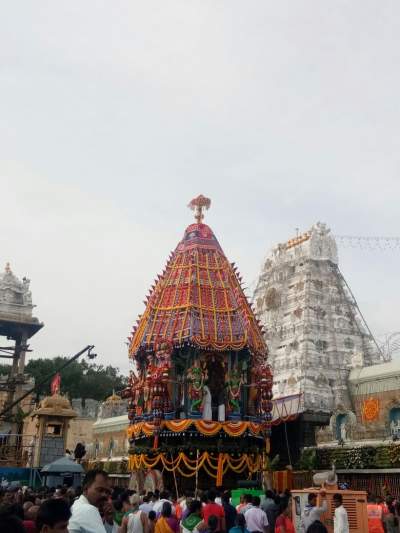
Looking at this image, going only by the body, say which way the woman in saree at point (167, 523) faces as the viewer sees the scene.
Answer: away from the camera

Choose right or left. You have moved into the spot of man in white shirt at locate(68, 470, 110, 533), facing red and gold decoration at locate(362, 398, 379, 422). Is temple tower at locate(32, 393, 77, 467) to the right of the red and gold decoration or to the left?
left

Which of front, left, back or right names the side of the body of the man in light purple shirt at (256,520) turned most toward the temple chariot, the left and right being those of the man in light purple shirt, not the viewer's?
front

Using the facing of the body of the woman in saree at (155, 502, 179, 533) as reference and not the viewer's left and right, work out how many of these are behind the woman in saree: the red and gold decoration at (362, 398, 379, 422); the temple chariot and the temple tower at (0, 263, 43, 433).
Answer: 0

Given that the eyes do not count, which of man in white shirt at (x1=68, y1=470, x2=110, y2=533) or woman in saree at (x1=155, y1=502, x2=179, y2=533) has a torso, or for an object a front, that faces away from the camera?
the woman in saree

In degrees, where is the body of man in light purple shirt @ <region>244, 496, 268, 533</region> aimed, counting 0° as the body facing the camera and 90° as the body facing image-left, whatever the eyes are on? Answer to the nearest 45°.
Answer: approximately 180°

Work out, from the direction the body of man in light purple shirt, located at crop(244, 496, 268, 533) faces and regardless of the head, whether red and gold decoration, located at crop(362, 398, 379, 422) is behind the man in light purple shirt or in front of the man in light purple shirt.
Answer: in front

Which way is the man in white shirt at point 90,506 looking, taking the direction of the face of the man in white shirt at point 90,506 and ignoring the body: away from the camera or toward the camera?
toward the camera

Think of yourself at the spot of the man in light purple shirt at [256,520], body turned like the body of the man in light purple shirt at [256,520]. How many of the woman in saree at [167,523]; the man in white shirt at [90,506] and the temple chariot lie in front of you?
1
